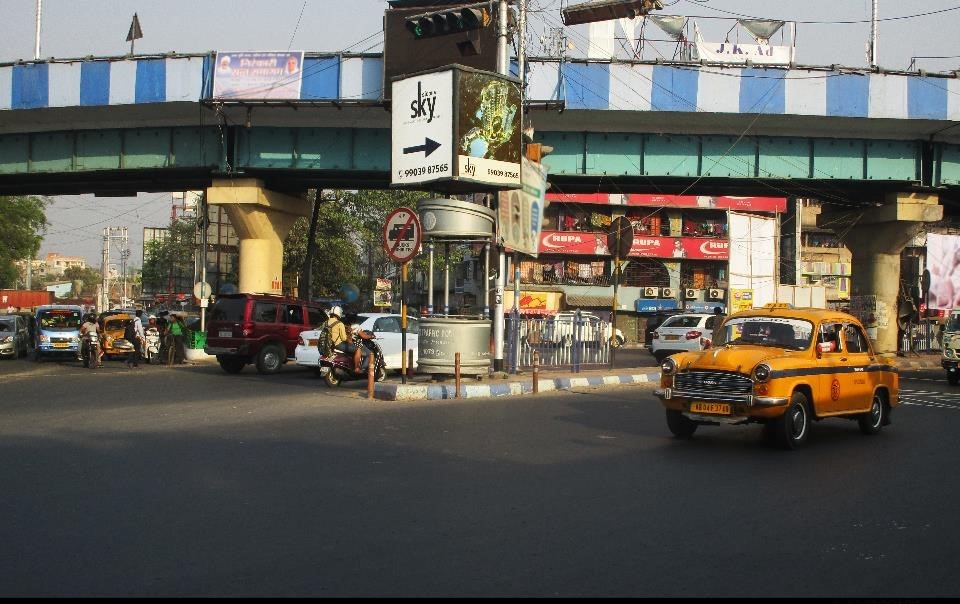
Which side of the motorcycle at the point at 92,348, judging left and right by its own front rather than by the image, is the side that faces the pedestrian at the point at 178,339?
left

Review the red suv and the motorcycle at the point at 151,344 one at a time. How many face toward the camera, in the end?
1

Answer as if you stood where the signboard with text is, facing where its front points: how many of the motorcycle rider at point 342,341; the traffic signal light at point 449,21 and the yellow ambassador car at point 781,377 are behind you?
0

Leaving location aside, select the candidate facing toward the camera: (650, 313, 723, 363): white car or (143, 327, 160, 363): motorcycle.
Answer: the motorcycle

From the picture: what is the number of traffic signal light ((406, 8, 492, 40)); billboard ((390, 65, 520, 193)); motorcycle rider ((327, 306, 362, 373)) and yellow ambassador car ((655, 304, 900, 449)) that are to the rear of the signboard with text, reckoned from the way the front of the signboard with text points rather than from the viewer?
0

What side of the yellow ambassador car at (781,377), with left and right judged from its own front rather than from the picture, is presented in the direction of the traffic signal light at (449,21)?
right

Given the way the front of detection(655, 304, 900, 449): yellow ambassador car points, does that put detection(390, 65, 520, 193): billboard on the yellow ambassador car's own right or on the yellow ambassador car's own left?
on the yellow ambassador car's own right

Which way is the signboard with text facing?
toward the camera

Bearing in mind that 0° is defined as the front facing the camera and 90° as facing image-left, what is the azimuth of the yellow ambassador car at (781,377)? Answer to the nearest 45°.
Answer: approximately 45°

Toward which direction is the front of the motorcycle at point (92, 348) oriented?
toward the camera
